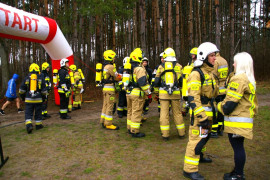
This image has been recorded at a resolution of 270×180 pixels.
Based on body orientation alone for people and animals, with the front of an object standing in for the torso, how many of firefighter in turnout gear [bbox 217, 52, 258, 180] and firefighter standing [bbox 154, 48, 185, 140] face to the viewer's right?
0

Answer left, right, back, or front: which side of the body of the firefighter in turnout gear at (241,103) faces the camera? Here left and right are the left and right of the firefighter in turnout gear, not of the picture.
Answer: left

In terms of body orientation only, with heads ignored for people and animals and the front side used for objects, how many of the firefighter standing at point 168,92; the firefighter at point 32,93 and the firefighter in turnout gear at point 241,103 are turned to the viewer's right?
0
